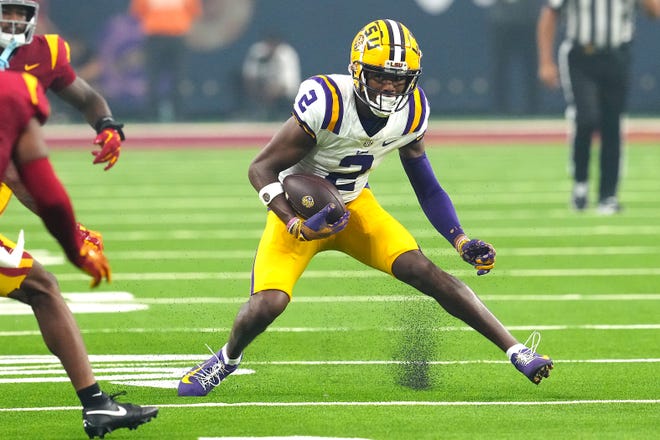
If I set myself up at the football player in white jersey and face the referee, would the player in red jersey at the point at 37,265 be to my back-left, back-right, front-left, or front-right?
back-left

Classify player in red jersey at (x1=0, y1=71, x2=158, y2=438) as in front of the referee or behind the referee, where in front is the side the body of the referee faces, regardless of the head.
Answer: in front

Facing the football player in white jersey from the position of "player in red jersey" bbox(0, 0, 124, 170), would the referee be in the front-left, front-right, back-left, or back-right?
front-left

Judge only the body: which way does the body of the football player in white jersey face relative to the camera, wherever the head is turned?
toward the camera

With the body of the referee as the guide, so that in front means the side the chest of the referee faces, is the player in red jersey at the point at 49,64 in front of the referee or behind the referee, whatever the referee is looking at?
in front

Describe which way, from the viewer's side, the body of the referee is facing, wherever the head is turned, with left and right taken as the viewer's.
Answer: facing the viewer

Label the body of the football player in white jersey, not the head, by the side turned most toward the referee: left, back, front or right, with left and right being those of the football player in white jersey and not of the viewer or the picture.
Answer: back

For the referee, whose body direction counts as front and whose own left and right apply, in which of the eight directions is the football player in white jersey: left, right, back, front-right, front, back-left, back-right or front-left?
front

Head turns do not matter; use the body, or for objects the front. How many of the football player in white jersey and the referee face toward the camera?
2

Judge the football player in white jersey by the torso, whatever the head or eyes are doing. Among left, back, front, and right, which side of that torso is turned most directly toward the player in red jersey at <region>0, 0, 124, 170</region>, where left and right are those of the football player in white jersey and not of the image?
right
